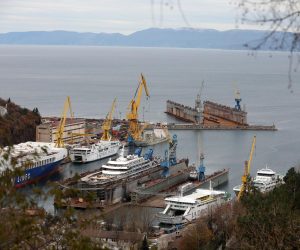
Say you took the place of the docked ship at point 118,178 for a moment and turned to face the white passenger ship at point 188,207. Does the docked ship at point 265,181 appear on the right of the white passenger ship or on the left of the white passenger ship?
left

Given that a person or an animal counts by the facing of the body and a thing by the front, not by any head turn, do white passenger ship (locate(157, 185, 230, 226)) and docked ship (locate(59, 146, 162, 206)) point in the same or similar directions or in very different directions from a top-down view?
same or similar directions

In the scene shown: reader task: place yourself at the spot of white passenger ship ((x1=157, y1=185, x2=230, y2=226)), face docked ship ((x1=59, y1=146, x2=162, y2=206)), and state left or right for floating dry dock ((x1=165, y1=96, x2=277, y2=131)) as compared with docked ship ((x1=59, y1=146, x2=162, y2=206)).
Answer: right

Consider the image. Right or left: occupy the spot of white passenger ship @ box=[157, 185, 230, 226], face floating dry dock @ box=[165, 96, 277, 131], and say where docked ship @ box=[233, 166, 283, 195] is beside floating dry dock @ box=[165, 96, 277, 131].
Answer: right

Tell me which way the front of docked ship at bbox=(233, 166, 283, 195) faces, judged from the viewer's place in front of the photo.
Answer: facing the viewer and to the left of the viewer
